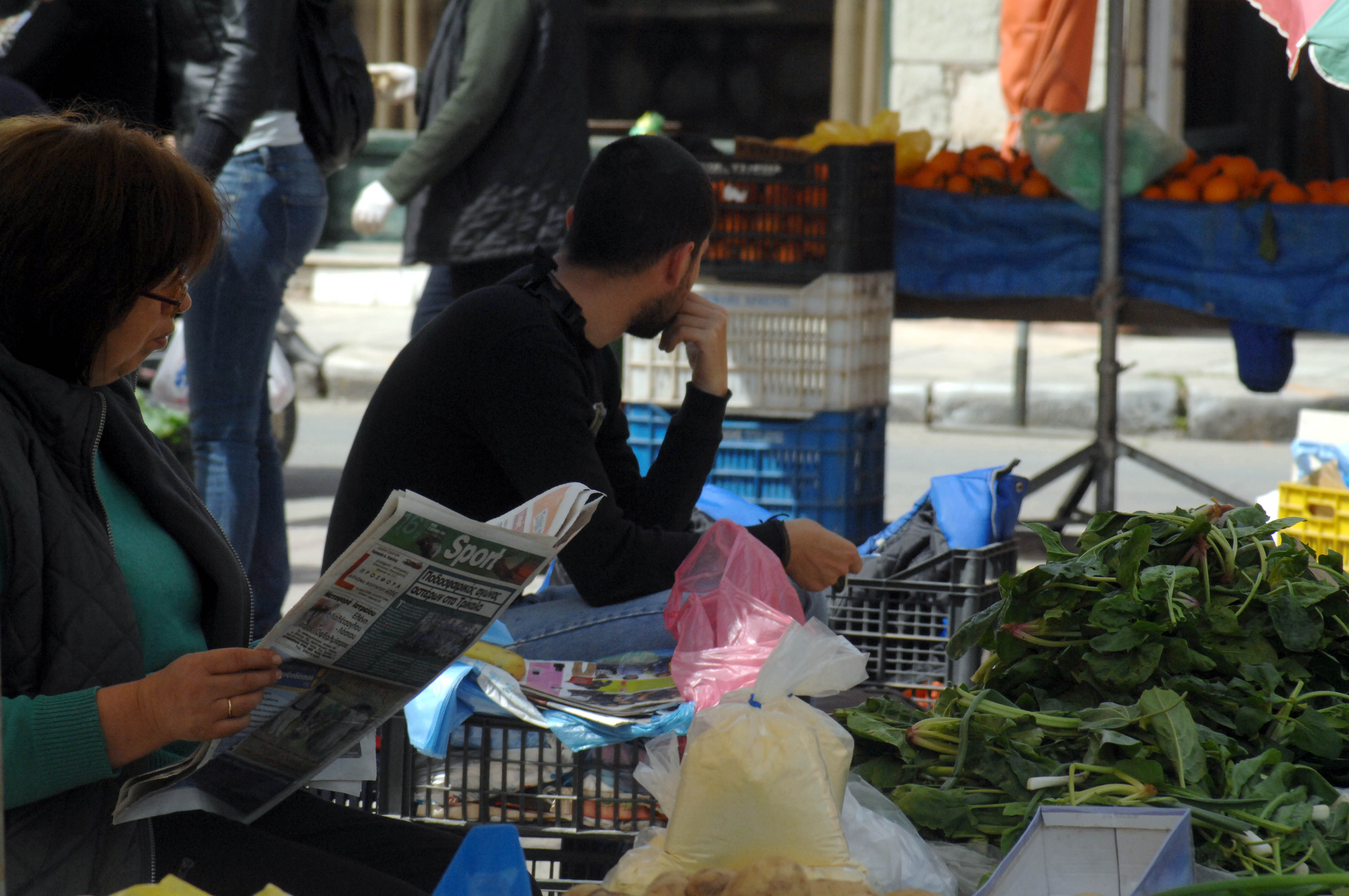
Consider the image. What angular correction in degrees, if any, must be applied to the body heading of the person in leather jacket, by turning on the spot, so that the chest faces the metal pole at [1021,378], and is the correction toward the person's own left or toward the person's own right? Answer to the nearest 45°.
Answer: approximately 135° to the person's own right

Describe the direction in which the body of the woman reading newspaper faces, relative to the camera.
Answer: to the viewer's right

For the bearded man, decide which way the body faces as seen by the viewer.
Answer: to the viewer's right

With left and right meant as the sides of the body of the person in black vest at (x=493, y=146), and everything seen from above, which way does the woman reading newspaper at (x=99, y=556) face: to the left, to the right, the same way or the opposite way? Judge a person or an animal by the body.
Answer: the opposite way

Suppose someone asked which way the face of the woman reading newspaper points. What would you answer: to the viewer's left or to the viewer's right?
to the viewer's right

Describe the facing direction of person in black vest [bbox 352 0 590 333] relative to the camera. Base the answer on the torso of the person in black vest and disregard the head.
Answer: to the viewer's left

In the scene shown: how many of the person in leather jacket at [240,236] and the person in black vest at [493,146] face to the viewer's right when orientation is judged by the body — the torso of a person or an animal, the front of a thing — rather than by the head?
0

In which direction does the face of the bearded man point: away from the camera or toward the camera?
away from the camera

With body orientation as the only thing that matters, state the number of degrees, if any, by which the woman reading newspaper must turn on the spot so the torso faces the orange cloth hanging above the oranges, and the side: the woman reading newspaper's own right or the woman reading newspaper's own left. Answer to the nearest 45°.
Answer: approximately 45° to the woman reading newspaper's own left
